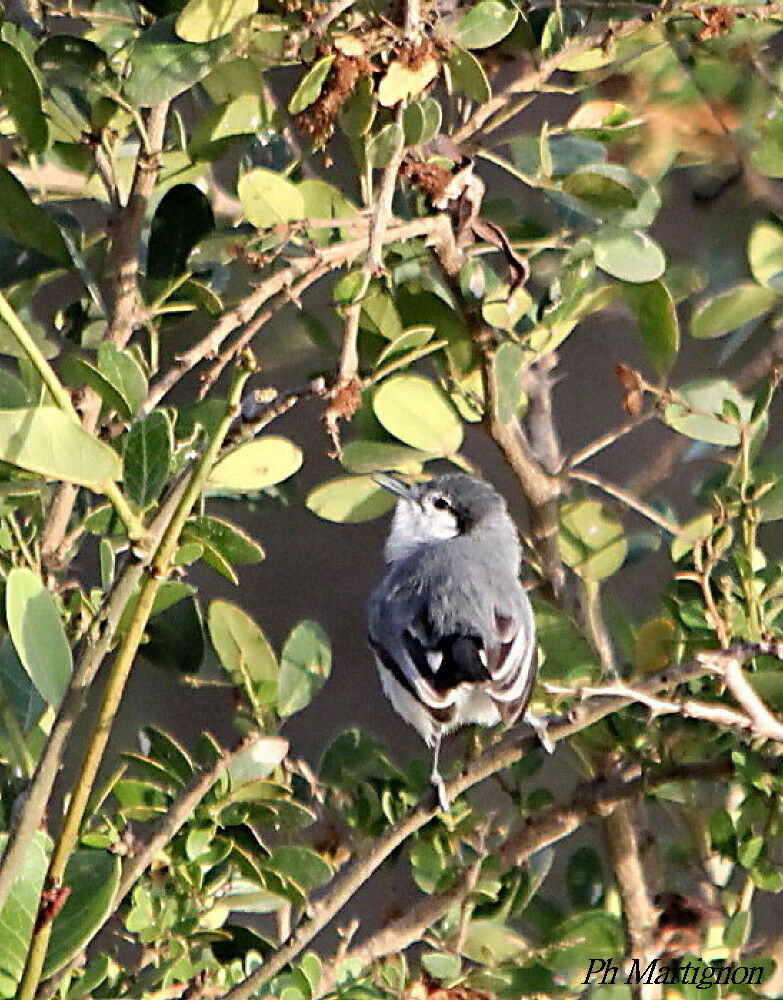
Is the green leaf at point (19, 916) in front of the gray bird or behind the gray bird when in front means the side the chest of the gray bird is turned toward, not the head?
behind

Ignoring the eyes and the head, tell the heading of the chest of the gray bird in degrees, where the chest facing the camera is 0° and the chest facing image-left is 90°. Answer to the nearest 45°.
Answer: approximately 180°

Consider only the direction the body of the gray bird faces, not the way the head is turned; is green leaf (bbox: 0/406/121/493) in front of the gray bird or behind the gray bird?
behind
